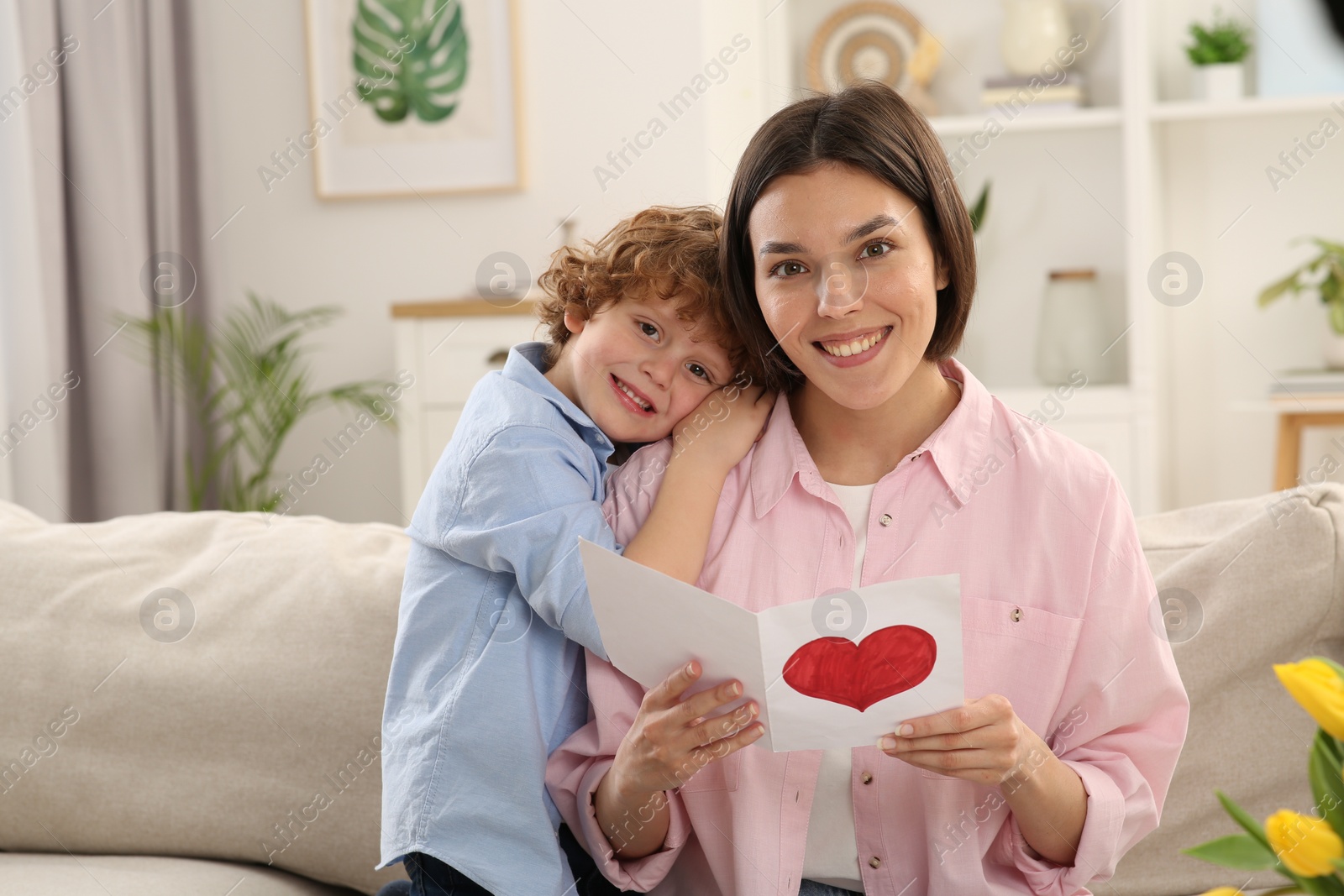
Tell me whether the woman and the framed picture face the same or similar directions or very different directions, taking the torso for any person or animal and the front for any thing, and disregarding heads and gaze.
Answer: same or similar directions

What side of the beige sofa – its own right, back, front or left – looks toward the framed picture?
back

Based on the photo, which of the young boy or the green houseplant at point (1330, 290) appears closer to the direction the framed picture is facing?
the young boy

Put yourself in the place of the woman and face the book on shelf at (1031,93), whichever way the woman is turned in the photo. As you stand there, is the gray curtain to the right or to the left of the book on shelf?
left

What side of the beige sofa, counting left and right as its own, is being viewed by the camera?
front

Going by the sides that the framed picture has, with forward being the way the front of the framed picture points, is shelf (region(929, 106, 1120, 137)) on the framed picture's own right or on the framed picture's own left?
on the framed picture's own left

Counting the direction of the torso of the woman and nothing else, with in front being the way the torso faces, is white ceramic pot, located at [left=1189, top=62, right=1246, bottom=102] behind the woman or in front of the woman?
behind

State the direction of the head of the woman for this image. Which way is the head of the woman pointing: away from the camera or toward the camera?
toward the camera

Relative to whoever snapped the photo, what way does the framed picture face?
facing the viewer

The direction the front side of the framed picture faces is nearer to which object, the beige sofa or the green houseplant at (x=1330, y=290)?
the beige sofa

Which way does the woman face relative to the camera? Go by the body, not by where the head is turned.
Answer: toward the camera

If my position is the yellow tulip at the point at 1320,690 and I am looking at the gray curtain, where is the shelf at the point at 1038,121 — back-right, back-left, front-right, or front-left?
front-right
